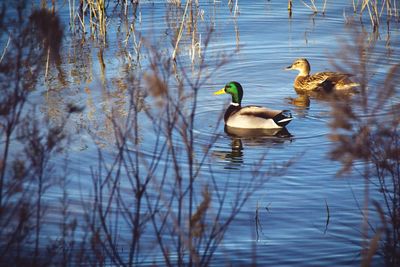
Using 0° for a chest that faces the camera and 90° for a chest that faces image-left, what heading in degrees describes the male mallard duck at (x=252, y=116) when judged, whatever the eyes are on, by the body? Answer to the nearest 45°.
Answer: approximately 90°
